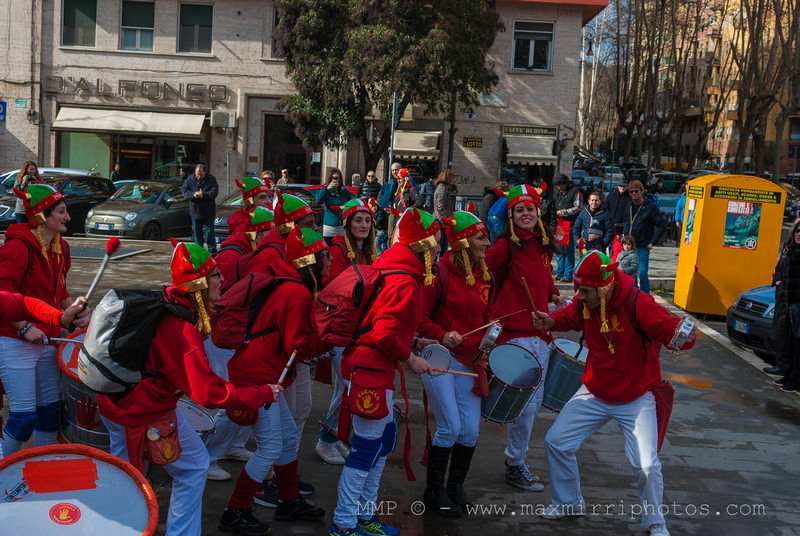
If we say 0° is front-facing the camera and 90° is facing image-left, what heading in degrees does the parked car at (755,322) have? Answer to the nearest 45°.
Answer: approximately 45°

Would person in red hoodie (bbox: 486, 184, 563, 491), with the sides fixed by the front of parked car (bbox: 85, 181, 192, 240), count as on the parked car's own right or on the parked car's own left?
on the parked car's own left

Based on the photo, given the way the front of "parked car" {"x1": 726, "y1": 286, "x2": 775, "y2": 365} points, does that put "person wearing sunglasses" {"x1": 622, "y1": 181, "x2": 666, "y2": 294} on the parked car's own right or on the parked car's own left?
on the parked car's own right

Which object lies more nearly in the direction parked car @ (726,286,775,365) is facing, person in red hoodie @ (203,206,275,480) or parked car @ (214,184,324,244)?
the person in red hoodie

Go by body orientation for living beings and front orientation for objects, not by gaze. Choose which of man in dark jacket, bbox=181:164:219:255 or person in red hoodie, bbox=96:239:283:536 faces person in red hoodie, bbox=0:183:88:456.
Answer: the man in dark jacket

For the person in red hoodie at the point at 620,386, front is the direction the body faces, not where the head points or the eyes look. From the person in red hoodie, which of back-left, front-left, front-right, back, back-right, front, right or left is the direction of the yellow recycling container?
back-right

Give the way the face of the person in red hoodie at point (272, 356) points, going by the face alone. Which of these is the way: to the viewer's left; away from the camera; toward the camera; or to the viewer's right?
to the viewer's right

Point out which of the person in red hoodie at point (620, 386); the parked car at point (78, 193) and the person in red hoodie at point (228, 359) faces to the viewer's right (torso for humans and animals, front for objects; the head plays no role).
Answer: the person in red hoodie at point (228, 359)

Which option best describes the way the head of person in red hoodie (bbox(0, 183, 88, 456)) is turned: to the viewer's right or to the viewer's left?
to the viewer's right

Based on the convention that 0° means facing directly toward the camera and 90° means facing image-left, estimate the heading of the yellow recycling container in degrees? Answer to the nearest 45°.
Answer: approximately 0°

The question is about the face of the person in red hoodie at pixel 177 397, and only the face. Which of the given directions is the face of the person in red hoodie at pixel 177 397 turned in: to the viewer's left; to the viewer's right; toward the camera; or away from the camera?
to the viewer's right

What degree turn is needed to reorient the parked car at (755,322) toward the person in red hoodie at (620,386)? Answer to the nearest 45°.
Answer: approximately 45° to its left

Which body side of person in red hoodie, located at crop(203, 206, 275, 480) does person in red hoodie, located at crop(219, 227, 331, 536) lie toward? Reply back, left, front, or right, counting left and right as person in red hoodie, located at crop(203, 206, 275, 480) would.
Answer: right

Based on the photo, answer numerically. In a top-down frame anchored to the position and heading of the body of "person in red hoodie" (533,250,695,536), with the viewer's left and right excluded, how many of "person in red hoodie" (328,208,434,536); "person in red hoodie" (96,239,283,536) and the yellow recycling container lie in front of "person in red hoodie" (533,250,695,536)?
2

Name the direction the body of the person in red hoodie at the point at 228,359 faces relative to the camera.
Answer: to the viewer's right

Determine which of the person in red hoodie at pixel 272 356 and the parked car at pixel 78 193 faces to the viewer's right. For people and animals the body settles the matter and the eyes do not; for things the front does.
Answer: the person in red hoodie

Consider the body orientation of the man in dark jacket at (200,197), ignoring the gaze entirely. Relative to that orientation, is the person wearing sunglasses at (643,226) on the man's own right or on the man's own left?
on the man's own left

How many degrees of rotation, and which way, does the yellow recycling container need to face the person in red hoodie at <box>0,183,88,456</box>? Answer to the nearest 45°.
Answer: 0° — it already faces them
